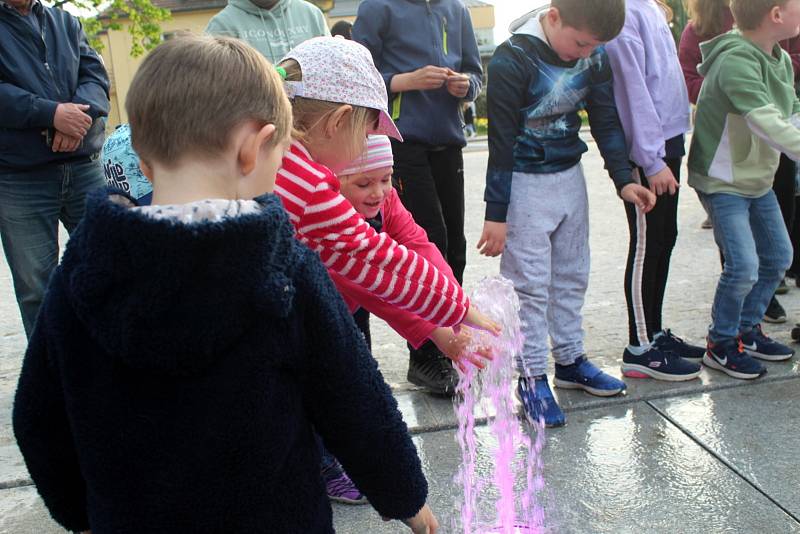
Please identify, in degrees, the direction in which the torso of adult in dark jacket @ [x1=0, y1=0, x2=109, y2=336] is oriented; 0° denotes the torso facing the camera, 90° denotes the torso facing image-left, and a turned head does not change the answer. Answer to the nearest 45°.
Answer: approximately 315°

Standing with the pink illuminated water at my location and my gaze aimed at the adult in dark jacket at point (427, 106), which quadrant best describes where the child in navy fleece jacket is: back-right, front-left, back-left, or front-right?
back-left

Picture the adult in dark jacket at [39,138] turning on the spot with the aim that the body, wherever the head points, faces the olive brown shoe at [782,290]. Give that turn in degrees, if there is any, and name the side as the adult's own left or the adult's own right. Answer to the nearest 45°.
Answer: approximately 45° to the adult's own left
